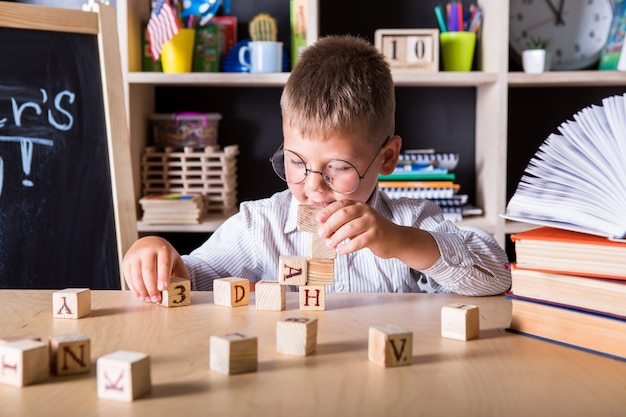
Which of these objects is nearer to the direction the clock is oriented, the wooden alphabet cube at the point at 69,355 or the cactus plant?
the wooden alphabet cube

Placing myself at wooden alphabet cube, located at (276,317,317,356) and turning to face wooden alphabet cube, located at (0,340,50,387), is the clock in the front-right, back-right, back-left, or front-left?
back-right

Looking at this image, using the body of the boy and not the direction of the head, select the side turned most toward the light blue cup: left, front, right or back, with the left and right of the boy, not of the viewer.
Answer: back

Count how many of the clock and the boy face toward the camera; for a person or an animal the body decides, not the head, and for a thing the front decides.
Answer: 2

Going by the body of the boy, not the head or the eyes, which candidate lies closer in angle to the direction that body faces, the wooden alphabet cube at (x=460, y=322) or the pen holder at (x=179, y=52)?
the wooden alphabet cube

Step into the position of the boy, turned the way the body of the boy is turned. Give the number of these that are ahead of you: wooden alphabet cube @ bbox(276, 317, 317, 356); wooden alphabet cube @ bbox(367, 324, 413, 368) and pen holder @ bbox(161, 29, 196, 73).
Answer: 2
